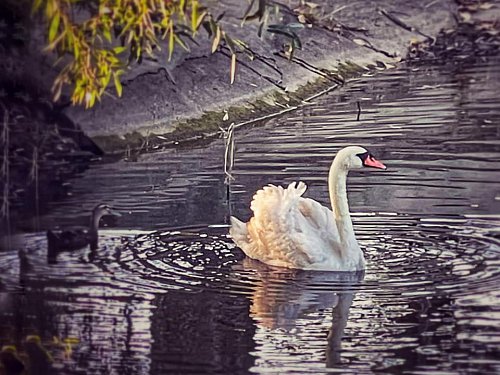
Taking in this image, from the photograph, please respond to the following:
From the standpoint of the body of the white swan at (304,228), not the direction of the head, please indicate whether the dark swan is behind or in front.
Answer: behind

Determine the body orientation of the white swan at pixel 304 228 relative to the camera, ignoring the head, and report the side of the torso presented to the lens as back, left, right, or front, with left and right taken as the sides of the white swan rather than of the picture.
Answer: right
